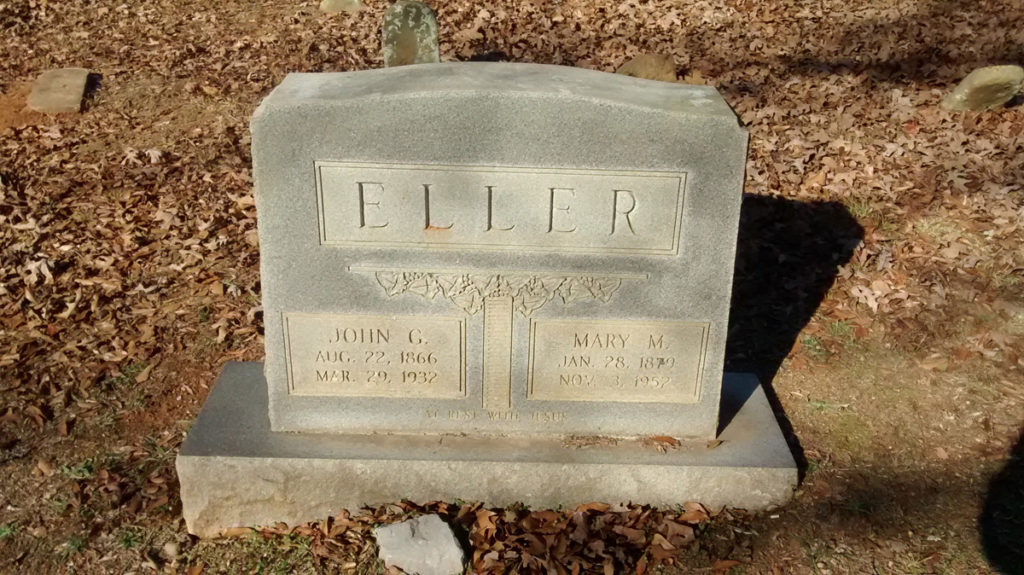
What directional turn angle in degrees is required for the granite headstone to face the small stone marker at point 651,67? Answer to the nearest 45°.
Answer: approximately 180°

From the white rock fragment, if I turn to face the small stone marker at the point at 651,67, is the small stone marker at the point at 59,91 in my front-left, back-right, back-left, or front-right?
front-left

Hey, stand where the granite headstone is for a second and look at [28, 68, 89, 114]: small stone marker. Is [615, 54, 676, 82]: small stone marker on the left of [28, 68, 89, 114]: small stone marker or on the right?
right

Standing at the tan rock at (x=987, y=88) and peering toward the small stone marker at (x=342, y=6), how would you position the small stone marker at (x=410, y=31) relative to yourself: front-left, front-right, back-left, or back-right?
front-left

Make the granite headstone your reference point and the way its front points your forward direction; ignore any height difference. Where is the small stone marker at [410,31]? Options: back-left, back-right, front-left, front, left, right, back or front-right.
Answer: back

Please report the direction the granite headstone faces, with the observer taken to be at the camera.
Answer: facing the viewer

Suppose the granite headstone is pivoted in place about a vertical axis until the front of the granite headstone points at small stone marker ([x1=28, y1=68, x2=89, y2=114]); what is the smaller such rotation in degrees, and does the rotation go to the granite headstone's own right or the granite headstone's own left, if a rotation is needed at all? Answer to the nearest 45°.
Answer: approximately 135° to the granite headstone's own right
